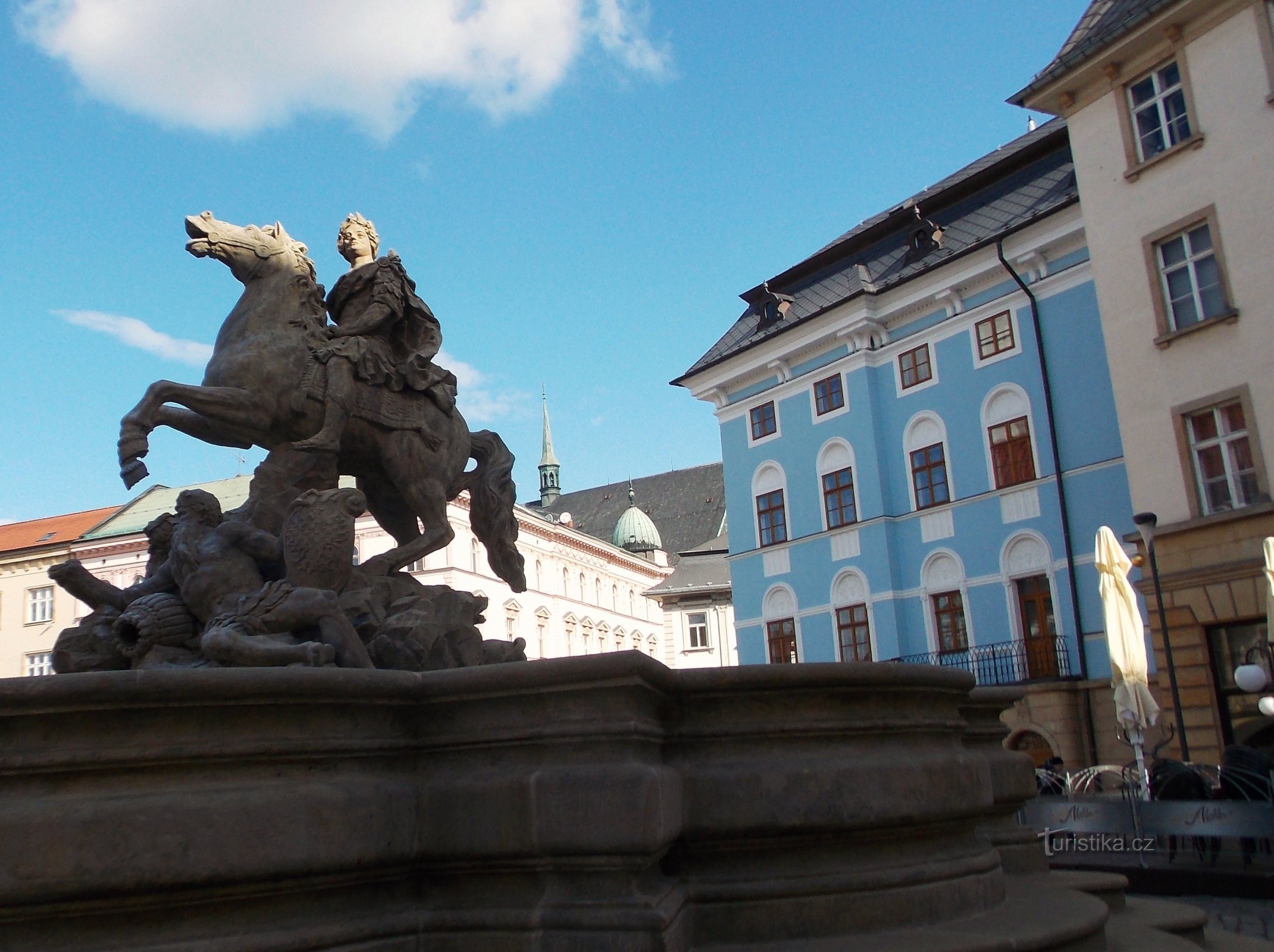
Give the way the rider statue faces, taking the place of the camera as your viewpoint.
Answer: facing the viewer and to the left of the viewer

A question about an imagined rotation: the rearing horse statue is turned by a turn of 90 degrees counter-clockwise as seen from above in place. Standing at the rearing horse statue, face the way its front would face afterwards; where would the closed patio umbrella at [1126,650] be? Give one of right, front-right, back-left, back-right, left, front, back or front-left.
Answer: back-left

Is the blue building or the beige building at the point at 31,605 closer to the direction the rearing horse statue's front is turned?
the beige building

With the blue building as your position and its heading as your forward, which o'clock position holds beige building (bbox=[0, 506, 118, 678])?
The beige building is roughly at 2 o'clock from the blue building.

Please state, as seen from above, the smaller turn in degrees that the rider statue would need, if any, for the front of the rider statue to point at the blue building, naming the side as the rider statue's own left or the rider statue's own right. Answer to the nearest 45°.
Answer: approximately 180°

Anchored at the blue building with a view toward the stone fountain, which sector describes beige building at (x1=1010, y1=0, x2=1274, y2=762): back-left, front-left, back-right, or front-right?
front-left

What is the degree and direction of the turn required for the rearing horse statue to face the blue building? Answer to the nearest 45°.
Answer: approximately 135° to its right

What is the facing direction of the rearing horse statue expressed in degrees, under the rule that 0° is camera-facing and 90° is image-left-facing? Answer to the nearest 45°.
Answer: approximately 90°

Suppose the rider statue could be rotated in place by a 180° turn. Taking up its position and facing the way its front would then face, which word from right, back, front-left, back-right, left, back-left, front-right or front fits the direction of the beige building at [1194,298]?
front

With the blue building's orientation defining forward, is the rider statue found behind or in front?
in front

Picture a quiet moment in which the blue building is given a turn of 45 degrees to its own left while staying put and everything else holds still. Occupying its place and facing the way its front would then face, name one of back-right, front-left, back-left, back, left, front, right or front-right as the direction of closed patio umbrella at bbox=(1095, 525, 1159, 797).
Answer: front

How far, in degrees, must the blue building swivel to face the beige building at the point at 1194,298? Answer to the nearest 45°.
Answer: approximately 90° to its left
